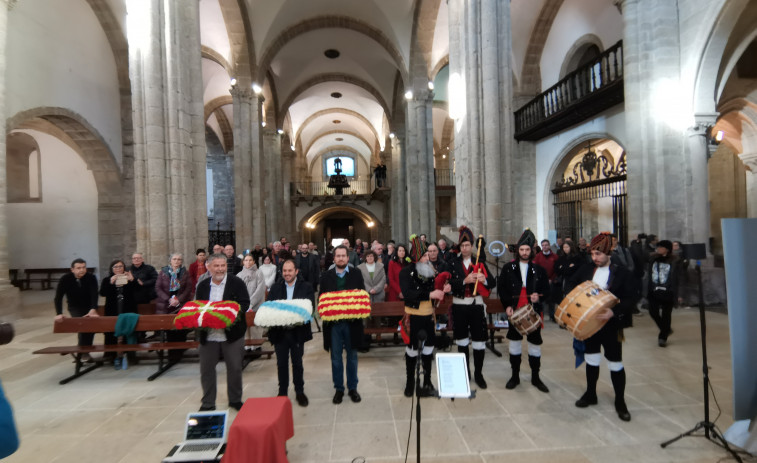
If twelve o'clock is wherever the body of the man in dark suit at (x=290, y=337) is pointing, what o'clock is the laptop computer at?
The laptop computer is roughly at 1 o'clock from the man in dark suit.

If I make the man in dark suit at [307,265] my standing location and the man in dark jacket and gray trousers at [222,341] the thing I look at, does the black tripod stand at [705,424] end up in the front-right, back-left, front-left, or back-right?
front-left

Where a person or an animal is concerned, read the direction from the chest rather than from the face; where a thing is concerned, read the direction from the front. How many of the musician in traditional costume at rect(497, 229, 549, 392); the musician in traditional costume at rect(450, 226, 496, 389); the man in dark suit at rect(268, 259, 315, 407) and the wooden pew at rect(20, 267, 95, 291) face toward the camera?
4

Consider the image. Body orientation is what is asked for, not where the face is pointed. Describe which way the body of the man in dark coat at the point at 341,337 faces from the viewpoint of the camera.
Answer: toward the camera

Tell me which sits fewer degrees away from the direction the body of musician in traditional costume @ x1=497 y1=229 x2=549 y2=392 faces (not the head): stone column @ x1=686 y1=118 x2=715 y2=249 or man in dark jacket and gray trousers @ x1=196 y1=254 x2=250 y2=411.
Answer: the man in dark jacket and gray trousers

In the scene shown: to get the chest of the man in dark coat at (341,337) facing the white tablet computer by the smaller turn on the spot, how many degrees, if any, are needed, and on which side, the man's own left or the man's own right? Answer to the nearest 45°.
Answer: approximately 45° to the man's own left

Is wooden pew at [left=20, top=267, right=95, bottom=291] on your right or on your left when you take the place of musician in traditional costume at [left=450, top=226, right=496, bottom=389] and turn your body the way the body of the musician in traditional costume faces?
on your right

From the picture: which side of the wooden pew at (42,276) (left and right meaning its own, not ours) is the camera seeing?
front

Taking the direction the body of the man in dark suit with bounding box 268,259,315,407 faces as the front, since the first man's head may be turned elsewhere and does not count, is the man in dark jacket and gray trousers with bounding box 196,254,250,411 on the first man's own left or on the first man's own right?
on the first man's own right

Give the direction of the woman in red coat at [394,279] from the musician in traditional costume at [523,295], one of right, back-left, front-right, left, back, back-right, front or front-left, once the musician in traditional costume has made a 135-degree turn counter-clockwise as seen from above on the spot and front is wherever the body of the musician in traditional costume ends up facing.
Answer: left

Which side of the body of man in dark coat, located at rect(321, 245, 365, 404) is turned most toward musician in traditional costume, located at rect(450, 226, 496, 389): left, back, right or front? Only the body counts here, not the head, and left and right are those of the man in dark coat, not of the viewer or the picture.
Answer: left

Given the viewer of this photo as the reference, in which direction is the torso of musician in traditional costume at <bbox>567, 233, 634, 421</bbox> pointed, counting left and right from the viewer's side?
facing the viewer and to the left of the viewer

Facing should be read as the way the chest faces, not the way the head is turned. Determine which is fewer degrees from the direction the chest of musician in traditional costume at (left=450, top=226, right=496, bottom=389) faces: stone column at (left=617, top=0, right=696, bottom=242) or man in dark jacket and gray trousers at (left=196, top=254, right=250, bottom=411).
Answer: the man in dark jacket and gray trousers

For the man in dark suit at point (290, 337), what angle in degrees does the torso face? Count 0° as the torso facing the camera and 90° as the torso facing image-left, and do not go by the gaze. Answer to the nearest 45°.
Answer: approximately 0°

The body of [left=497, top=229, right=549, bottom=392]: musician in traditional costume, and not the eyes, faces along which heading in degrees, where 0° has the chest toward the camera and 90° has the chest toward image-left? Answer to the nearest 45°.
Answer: approximately 0°

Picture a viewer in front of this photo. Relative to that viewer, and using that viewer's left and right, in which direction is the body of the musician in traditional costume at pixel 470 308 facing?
facing the viewer
